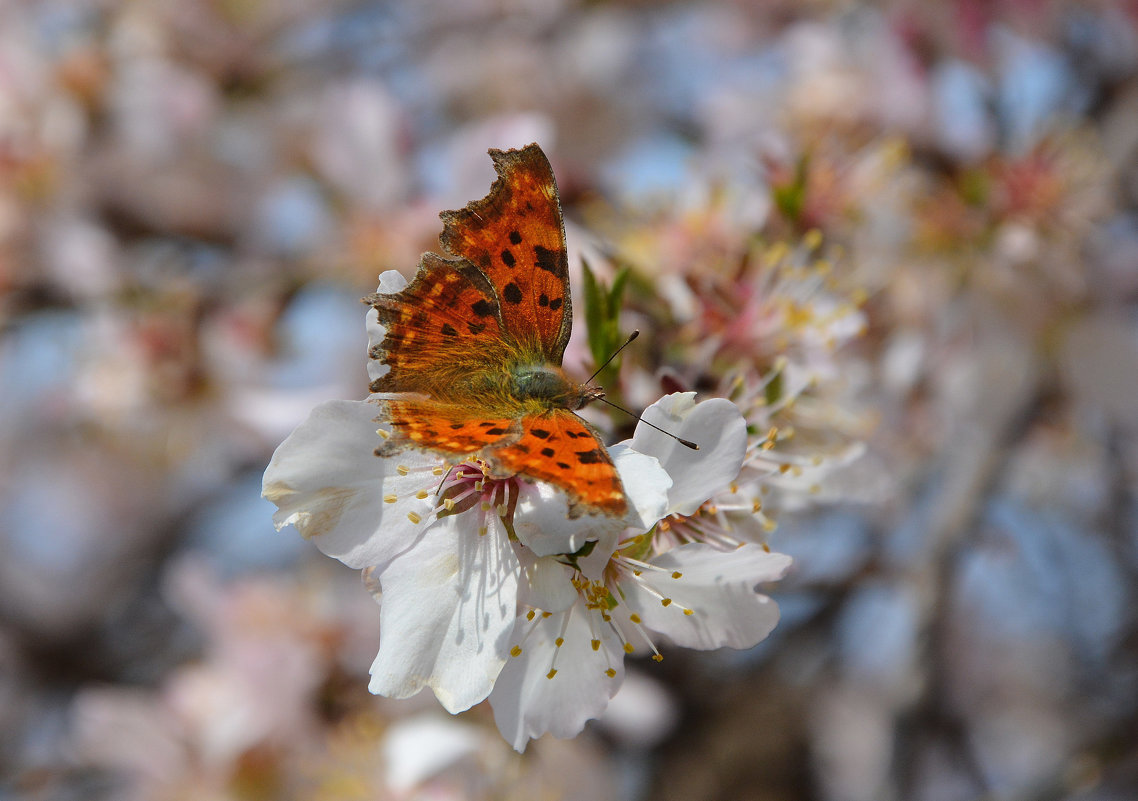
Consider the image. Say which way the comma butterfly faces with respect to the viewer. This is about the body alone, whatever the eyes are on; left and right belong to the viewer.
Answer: facing to the right of the viewer
